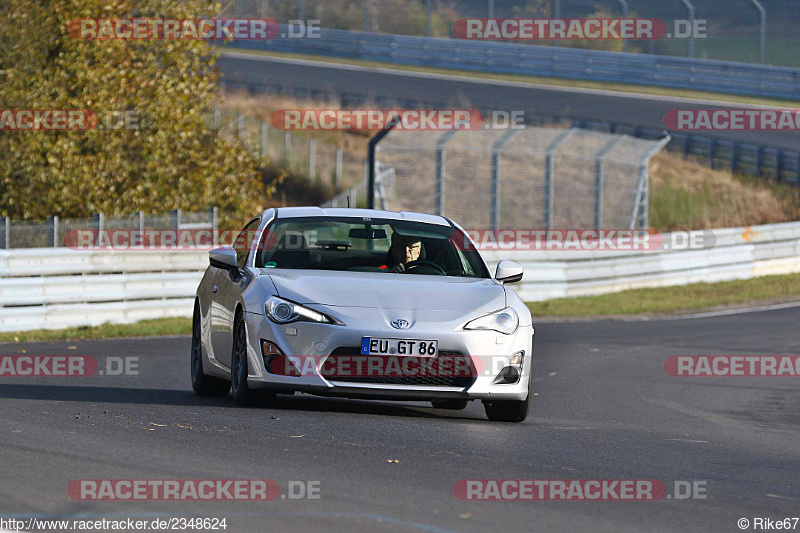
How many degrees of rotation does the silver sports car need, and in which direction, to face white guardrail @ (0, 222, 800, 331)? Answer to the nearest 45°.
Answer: approximately 180°

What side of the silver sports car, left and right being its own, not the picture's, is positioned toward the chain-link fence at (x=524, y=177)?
back

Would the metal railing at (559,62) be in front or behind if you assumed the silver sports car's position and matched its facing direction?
behind

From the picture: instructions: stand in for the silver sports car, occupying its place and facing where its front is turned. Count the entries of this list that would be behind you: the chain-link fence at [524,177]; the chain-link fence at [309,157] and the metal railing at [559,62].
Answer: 3

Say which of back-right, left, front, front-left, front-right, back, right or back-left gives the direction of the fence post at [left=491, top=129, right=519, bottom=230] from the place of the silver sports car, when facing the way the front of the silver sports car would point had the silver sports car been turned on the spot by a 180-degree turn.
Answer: front

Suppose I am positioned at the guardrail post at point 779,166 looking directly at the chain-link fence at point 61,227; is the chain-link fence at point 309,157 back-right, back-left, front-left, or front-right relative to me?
front-right

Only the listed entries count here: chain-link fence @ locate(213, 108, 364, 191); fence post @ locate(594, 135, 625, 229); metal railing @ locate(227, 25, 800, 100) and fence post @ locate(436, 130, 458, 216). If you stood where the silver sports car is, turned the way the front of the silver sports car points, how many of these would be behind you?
4

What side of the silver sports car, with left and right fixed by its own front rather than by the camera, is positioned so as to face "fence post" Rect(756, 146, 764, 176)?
back

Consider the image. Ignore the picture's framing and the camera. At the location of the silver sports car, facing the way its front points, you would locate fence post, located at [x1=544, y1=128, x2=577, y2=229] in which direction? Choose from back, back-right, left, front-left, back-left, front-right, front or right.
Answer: back

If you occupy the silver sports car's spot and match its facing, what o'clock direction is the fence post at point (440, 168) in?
The fence post is roughly at 6 o'clock from the silver sports car.

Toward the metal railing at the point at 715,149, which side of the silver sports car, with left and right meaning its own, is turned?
back

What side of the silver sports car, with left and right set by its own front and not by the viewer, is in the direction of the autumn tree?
back

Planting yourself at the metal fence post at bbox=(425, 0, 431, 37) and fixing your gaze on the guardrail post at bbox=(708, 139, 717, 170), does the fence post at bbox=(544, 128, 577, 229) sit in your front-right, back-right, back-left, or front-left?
front-right

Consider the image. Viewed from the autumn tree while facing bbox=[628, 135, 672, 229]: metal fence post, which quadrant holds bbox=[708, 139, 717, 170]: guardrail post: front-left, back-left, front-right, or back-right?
front-left

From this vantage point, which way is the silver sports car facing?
toward the camera

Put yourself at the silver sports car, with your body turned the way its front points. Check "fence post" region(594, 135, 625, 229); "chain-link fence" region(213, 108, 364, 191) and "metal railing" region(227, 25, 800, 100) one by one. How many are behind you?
3

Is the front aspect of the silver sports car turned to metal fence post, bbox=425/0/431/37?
no

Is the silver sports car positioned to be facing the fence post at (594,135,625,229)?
no
